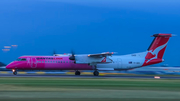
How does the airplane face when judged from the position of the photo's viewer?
facing to the left of the viewer
